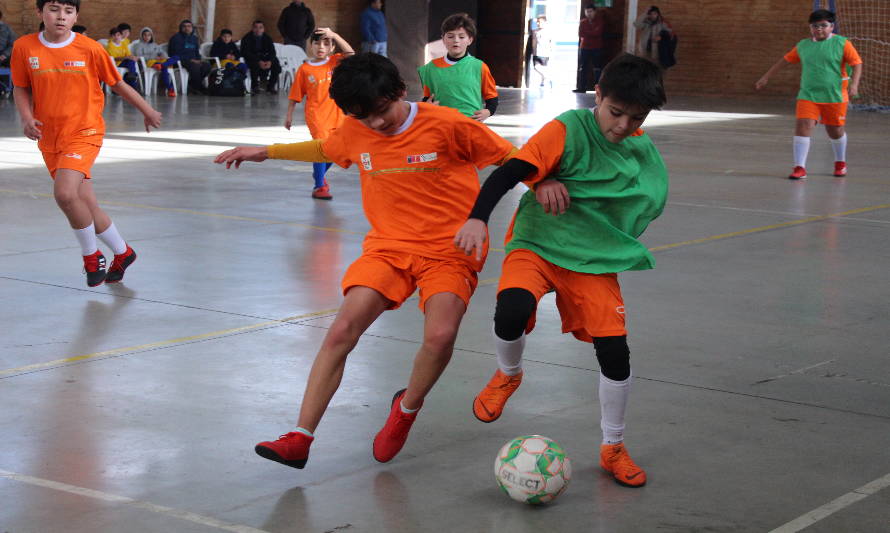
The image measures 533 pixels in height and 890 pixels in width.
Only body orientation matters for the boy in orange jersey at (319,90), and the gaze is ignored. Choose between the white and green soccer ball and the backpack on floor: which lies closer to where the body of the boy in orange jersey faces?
the white and green soccer ball

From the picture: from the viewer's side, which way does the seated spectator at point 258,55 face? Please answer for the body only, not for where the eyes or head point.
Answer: toward the camera

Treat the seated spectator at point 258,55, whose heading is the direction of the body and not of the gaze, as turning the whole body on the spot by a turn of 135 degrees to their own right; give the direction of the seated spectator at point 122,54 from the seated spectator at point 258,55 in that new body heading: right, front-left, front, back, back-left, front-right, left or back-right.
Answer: left

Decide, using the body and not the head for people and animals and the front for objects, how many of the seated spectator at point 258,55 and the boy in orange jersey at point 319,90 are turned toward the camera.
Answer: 2

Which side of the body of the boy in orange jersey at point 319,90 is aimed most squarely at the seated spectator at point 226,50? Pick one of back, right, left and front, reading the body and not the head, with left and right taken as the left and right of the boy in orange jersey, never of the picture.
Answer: back

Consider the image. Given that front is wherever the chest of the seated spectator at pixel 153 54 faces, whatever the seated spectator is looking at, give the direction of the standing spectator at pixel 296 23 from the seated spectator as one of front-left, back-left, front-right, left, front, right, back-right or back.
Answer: left

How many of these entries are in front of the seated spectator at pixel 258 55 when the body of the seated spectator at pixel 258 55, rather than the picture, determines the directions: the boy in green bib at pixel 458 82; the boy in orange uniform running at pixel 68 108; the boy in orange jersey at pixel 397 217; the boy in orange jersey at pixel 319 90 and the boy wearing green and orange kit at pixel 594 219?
5

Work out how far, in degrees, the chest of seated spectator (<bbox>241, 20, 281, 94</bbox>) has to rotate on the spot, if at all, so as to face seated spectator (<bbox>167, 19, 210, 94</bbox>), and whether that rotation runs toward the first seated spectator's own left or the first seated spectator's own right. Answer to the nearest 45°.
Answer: approximately 45° to the first seated spectator's own right

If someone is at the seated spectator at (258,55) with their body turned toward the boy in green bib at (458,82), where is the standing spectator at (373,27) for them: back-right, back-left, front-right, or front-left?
back-left

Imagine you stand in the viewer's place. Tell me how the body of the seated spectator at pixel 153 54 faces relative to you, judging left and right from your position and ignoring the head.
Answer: facing the viewer and to the right of the viewer
